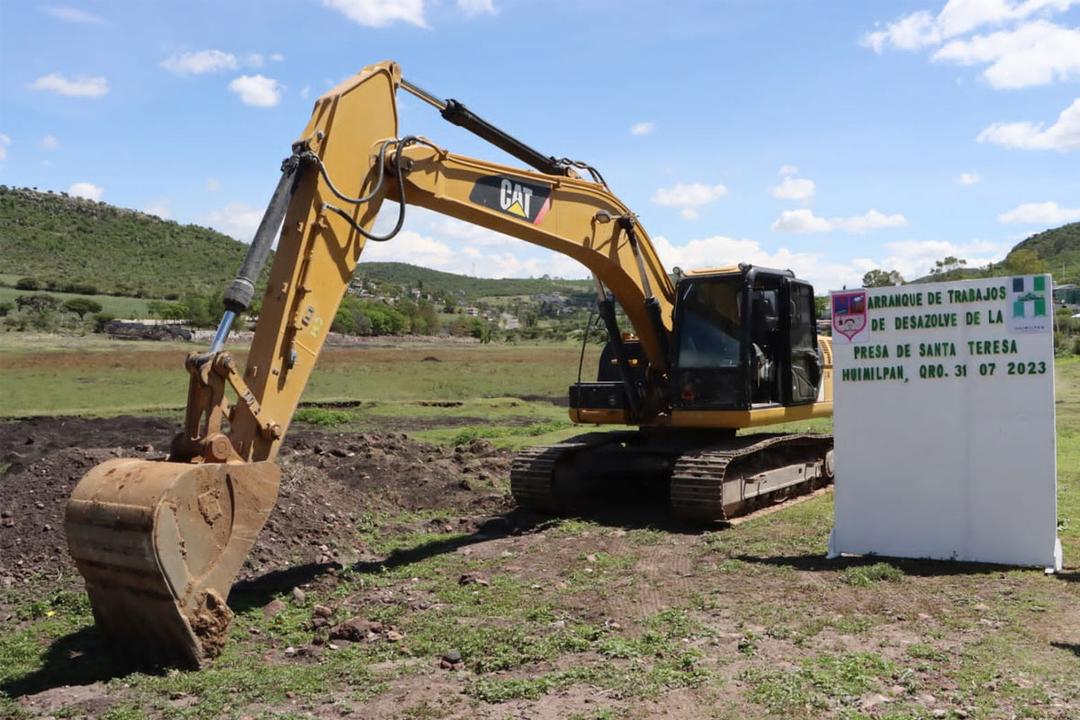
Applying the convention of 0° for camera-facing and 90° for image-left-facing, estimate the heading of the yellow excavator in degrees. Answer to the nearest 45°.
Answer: approximately 45°

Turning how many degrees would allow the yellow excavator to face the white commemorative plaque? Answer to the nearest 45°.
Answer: approximately 135° to its left

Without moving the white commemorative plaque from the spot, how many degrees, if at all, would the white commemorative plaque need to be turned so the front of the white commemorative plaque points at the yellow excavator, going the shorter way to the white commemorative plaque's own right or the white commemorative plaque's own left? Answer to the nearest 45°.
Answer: approximately 45° to the white commemorative plaque's own right

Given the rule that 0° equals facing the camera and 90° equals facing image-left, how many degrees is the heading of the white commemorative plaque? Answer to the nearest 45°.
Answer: approximately 0°
